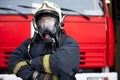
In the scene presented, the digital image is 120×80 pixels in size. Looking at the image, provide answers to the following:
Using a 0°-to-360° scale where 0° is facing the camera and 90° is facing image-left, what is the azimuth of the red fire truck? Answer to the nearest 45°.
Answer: approximately 0°

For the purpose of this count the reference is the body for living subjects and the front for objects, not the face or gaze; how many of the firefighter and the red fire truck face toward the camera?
2
